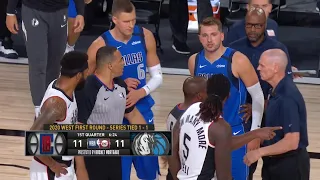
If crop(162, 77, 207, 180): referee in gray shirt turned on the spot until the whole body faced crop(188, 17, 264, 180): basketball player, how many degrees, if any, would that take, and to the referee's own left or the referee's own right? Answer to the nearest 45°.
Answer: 0° — they already face them

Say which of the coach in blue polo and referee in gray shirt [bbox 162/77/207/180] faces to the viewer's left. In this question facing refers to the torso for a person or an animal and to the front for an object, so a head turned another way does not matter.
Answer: the coach in blue polo

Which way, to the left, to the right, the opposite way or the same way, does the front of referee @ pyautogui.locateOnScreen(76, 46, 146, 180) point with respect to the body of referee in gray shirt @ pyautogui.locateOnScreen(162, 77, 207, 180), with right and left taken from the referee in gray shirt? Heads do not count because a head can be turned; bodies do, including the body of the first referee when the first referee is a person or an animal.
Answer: to the right

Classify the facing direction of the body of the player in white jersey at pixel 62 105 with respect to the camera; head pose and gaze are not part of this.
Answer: to the viewer's right

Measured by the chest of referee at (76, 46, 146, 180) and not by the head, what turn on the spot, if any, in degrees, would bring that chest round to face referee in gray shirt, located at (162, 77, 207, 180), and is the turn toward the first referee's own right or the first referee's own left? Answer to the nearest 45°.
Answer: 0° — they already face them

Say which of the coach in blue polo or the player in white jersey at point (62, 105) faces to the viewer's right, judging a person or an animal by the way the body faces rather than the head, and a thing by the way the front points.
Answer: the player in white jersey

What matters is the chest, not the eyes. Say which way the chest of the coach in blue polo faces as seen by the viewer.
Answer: to the viewer's left

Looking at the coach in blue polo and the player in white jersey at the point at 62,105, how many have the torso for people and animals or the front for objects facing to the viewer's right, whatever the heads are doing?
1
